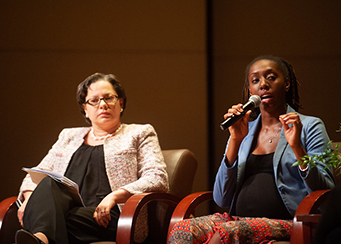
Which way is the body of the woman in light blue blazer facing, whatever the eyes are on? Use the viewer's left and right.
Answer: facing the viewer and to the left of the viewer

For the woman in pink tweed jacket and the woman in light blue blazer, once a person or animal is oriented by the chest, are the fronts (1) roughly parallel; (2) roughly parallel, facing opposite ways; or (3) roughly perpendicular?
roughly parallel

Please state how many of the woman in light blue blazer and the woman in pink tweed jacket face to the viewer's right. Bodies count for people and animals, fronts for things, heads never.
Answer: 0

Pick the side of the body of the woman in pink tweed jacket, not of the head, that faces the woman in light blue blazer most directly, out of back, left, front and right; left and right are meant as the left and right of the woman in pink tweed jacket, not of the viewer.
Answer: left

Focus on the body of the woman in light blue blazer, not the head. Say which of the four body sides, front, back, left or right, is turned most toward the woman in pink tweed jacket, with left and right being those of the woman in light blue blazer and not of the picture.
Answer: right
